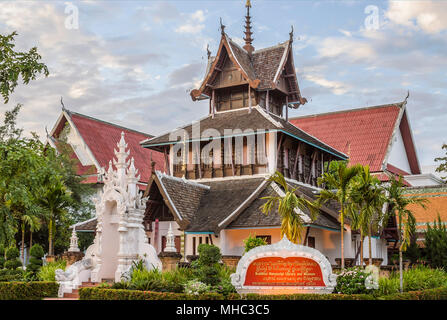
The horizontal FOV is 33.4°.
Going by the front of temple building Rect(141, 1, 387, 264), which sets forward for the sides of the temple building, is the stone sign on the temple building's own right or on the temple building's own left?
on the temple building's own left

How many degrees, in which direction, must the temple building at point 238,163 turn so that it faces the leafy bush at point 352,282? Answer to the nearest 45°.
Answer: approximately 45° to its left

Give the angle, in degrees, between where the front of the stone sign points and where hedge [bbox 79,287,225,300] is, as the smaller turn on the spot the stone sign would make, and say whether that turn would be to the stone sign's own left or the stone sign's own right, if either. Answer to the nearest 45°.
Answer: approximately 90° to the stone sign's own right

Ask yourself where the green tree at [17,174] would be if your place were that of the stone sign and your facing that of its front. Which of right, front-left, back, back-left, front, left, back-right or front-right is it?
right

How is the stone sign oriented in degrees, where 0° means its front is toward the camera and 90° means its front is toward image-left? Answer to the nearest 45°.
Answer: approximately 0°

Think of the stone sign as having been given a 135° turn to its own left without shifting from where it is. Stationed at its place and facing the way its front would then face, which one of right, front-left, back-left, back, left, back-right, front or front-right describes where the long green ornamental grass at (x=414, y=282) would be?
front

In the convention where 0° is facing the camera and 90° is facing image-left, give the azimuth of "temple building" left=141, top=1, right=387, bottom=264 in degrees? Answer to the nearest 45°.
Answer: approximately 45°

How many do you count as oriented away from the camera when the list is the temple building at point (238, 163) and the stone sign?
0

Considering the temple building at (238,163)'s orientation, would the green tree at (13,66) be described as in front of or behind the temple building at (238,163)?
in front
